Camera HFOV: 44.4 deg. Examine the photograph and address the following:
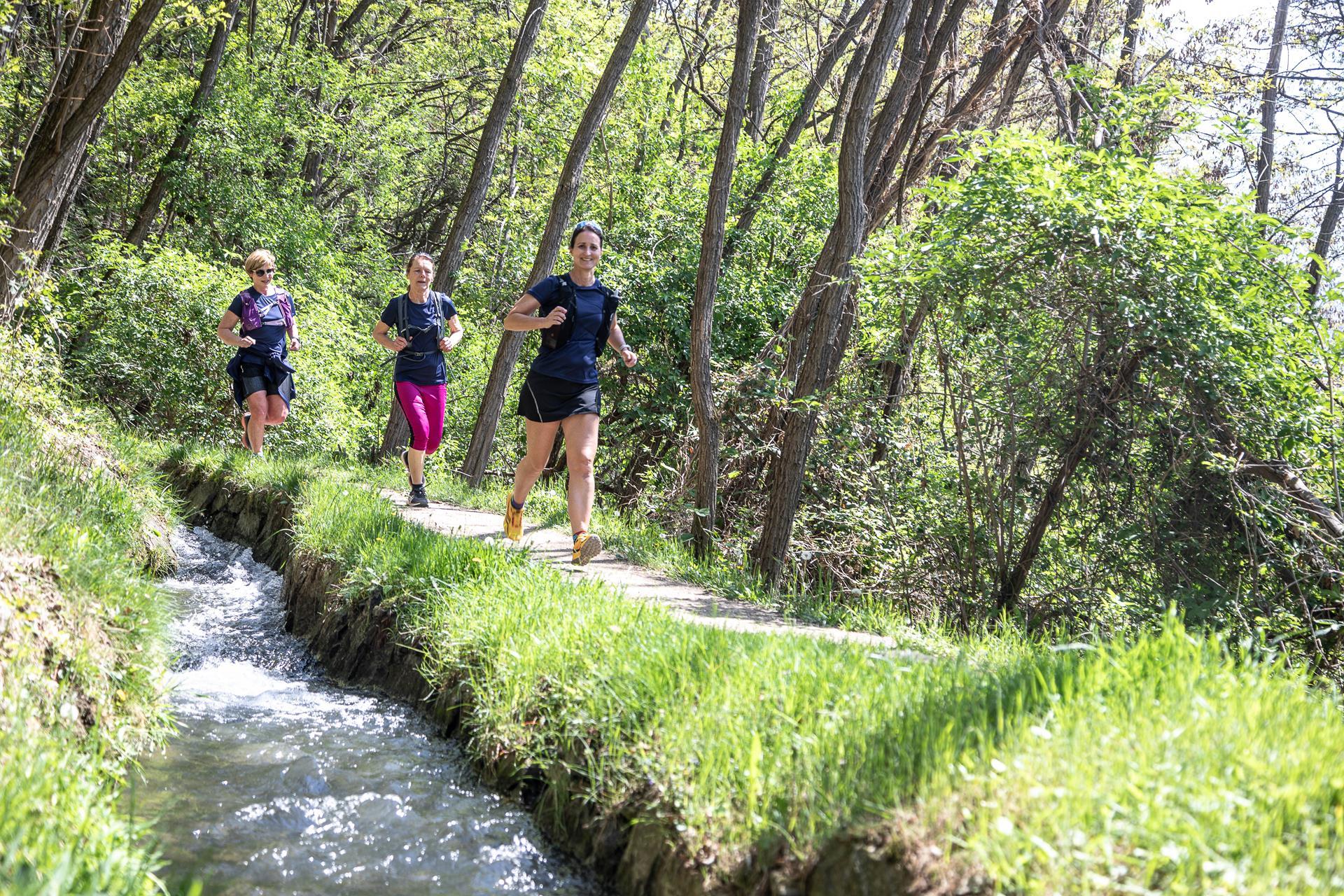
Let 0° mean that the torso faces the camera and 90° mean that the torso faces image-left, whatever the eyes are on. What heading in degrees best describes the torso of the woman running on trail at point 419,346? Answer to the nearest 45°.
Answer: approximately 0°

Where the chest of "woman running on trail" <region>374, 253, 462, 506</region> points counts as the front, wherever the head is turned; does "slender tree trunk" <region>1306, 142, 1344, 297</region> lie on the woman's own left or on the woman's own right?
on the woman's own left

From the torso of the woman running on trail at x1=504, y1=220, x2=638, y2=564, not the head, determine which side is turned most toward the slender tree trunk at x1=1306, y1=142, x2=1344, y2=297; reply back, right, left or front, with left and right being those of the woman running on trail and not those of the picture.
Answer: left

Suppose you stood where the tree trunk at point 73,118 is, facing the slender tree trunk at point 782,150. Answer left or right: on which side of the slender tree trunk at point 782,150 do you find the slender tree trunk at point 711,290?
right

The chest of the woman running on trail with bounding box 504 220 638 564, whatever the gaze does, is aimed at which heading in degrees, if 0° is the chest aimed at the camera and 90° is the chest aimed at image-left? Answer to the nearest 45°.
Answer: approximately 315°

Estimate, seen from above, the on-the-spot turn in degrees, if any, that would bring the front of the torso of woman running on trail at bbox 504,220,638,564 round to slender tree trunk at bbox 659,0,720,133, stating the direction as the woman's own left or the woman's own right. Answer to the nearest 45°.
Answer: approximately 135° to the woman's own left

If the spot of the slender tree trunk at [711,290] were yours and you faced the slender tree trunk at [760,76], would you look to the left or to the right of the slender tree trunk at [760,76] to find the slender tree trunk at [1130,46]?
right

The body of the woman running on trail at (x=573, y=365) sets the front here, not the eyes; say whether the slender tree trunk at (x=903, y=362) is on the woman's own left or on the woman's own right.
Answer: on the woman's own left

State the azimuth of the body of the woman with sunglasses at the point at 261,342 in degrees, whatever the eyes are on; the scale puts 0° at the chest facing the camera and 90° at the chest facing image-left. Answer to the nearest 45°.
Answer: approximately 315°
